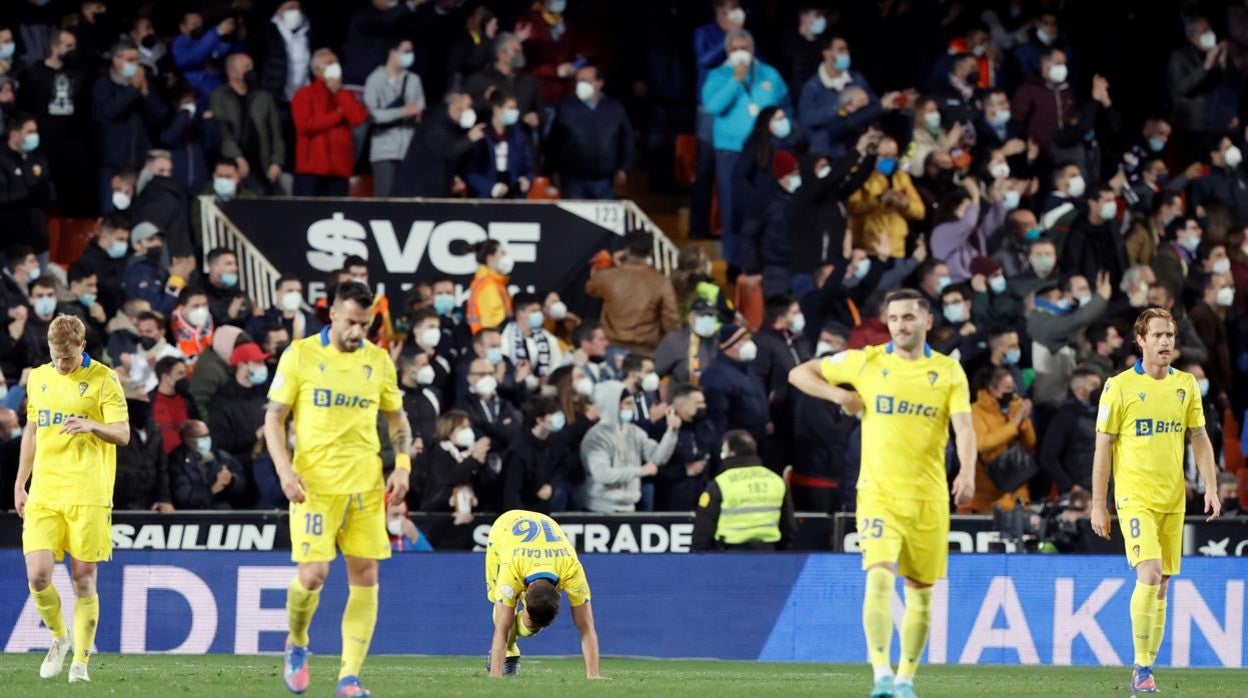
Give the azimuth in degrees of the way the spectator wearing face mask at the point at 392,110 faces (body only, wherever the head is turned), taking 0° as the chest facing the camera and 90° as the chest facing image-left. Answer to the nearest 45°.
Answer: approximately 315°

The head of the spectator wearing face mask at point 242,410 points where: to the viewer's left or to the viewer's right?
to the viewer's right

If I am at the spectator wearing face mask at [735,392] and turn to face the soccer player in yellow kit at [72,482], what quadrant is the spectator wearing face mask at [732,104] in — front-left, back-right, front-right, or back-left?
back-right

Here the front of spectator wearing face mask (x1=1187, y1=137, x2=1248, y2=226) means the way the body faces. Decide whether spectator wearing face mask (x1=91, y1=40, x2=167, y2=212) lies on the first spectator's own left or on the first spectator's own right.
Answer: on the first spectator's own right
